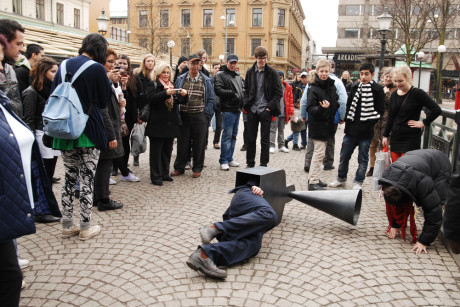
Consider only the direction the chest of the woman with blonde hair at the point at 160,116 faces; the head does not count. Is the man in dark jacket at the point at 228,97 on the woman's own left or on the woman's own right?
on the woman's own left

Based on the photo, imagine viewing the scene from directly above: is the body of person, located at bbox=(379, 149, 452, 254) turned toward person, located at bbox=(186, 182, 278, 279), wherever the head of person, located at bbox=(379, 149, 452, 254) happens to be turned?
yes

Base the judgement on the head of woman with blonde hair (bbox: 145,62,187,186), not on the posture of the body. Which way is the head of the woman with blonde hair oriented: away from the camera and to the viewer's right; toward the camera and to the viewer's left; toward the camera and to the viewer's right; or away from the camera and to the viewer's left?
toward the camera and to the viewer's right

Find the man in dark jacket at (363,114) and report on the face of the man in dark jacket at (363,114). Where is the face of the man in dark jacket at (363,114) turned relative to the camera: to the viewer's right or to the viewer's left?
to the viewer's left

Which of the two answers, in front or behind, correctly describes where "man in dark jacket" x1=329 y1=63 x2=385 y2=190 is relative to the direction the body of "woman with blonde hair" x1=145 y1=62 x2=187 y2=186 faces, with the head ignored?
in front

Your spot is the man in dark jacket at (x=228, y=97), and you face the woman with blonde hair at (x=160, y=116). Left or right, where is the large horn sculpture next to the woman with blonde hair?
left

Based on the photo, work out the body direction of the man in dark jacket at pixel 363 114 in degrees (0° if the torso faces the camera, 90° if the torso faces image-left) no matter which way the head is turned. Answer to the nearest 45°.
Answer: approximately 45°

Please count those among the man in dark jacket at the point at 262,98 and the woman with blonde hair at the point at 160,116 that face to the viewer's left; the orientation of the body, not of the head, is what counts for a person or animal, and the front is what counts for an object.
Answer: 0

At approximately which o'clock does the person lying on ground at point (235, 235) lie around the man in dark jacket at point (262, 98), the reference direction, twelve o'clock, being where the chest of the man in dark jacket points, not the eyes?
The person lying on ground is roughly at 12 o'clock from the man in dark jacket.
